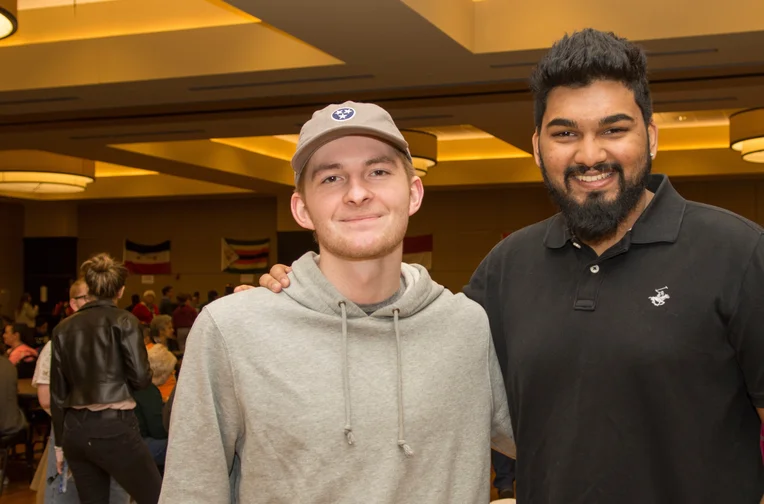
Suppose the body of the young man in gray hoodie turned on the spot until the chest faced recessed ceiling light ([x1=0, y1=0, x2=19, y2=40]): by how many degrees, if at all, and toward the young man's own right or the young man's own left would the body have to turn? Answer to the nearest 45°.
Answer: approximately 135° to the young man's own right

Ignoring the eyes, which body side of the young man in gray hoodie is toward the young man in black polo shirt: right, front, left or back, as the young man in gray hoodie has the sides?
left

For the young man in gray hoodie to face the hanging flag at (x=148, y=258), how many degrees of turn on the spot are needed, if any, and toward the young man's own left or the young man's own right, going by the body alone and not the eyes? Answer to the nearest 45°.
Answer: approximately 180°

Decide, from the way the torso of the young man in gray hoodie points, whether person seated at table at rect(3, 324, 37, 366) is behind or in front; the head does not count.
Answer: behind

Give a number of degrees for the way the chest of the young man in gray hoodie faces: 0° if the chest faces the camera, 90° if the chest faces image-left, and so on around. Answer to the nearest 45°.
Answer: approximately 0°

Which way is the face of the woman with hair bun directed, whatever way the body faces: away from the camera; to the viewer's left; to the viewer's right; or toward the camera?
away from the camera

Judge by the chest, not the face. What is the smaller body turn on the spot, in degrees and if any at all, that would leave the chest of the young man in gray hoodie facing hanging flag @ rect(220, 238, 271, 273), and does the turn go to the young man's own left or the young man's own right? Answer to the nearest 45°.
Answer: approximately 180°
